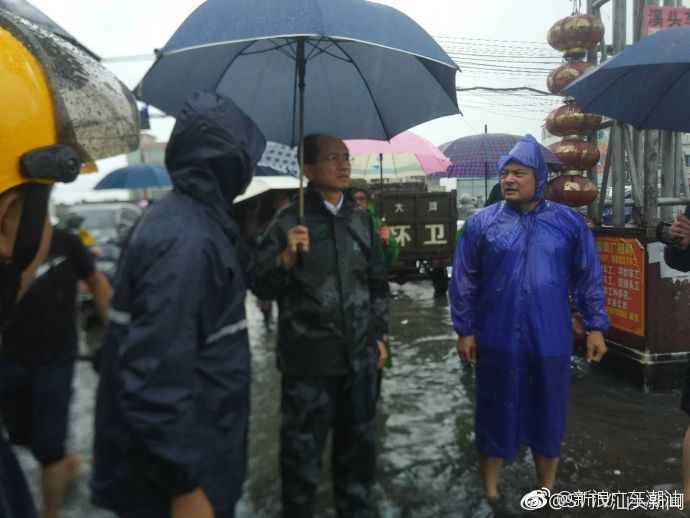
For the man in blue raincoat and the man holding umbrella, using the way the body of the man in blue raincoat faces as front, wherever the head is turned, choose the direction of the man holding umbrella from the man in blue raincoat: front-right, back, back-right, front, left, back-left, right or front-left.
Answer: front-right

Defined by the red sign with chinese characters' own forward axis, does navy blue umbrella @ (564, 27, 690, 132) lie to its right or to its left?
on its left

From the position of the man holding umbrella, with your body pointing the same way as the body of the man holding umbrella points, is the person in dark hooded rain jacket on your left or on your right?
on your right

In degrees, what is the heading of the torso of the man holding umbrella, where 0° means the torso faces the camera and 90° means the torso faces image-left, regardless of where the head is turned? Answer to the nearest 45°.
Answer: approximately 315°

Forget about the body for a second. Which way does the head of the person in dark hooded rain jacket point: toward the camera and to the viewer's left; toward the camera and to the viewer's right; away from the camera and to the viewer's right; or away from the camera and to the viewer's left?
away from the camera and to the viewer's right

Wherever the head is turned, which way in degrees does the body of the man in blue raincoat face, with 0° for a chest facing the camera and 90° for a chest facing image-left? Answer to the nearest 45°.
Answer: approximately 0°

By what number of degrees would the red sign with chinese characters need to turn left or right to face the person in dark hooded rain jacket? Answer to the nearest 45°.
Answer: approximately 45° to its left

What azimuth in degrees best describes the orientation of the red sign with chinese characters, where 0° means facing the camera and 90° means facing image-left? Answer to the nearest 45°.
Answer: approximately 45°
